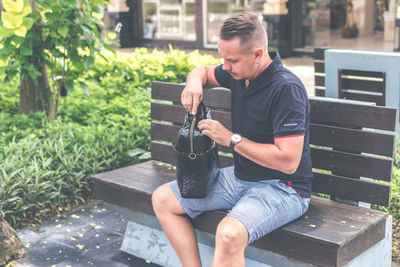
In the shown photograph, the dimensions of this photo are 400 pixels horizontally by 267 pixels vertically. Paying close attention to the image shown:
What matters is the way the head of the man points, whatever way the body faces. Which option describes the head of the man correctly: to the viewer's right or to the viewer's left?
to the viewer's left

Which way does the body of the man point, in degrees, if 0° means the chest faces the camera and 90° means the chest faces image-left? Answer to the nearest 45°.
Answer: approximately 45°

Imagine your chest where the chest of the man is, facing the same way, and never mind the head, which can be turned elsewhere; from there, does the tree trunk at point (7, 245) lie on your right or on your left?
on your right

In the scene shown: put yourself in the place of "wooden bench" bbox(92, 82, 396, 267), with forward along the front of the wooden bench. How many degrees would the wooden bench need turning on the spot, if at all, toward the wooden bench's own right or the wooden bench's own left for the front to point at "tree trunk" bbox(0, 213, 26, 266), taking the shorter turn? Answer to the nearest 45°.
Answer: approximately 45° to the wooden bench's own right

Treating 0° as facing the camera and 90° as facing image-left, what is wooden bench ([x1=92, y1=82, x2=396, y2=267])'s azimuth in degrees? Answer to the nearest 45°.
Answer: approximately 45°
